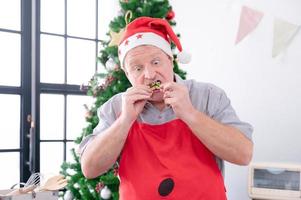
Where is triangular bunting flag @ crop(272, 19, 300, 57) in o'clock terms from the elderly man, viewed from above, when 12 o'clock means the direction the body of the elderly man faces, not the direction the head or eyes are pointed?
The triangular bunting flag is roughly at 7 o'clock from the elderly man.

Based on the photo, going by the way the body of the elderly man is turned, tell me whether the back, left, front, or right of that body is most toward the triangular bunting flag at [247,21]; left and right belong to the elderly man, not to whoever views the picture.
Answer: back

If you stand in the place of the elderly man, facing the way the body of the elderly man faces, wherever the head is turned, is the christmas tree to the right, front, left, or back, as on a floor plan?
back

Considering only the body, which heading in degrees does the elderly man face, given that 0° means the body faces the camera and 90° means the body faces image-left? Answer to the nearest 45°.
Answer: approximately 0°

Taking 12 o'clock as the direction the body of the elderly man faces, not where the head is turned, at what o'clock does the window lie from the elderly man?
The window is roughly at 5 o'clock from the elderly man.

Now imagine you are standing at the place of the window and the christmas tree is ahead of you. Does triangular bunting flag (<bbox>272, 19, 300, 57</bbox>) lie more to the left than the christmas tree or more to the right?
left
